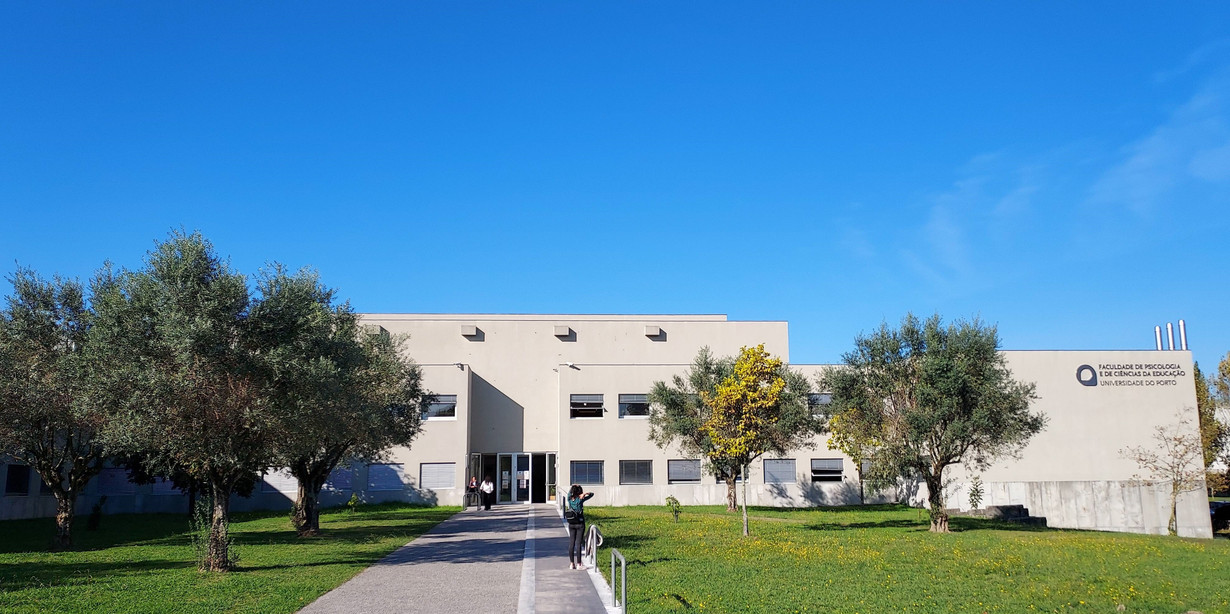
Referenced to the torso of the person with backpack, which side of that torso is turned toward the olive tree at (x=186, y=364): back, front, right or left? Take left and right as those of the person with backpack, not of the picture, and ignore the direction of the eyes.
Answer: left

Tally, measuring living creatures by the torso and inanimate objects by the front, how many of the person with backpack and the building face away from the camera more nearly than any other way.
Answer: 1

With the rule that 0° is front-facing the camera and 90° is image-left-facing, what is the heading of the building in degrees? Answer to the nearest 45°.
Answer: approximately 0°

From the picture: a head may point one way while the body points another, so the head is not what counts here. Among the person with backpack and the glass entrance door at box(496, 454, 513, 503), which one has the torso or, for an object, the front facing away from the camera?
the person with backpack

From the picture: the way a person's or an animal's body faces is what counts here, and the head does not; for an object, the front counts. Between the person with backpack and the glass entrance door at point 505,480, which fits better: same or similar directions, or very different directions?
very different directions

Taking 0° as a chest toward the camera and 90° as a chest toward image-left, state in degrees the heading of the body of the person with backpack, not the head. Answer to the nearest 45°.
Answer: approximately 180°

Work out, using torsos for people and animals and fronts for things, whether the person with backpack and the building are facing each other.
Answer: yes

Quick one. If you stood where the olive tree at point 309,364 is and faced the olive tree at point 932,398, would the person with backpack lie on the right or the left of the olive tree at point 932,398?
right
